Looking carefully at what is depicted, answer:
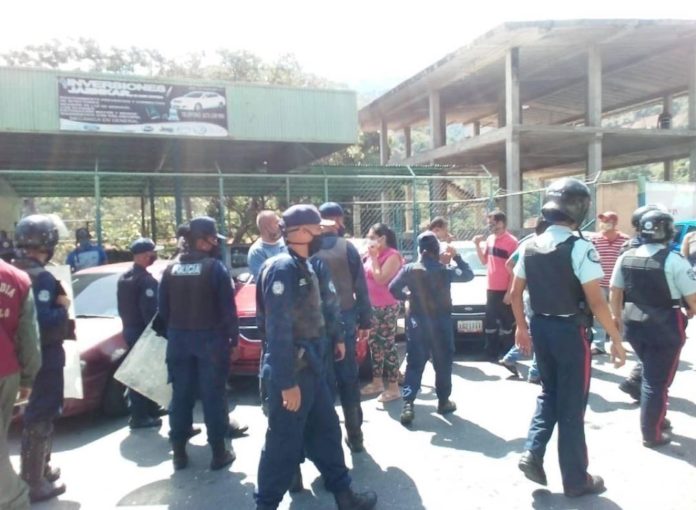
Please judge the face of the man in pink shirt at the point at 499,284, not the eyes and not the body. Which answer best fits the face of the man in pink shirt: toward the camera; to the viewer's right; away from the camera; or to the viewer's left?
toward the camera

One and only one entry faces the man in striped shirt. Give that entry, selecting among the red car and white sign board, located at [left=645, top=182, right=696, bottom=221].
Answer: the white sign board

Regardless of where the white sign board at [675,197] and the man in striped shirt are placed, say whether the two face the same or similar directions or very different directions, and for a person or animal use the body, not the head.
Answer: same or similar directions

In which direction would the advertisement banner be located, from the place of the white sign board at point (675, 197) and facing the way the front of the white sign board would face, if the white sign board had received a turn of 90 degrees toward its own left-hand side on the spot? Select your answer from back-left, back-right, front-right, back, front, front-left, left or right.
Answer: back-right

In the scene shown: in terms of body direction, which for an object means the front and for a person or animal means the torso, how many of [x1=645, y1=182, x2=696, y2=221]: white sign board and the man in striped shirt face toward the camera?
2

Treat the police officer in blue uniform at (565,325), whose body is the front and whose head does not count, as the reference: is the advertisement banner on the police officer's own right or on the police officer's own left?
on the police officer's own left

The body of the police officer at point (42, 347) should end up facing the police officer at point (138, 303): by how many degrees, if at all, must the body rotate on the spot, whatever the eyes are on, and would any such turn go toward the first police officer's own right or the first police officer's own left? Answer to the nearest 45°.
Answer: approximately 45° to the first police officer's own left

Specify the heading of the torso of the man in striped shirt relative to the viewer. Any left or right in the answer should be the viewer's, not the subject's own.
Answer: facing the viewer

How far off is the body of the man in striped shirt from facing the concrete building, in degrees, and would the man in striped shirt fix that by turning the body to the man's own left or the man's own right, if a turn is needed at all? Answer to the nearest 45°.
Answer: approximately 180°

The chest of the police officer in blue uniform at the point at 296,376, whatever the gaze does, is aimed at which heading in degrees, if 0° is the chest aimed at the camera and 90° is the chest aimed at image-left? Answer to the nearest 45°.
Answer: approximately 270°

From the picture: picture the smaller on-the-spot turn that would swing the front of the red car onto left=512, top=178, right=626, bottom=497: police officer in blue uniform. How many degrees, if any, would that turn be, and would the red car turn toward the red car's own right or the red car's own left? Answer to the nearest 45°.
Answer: approximately 90° to the red car's own left
